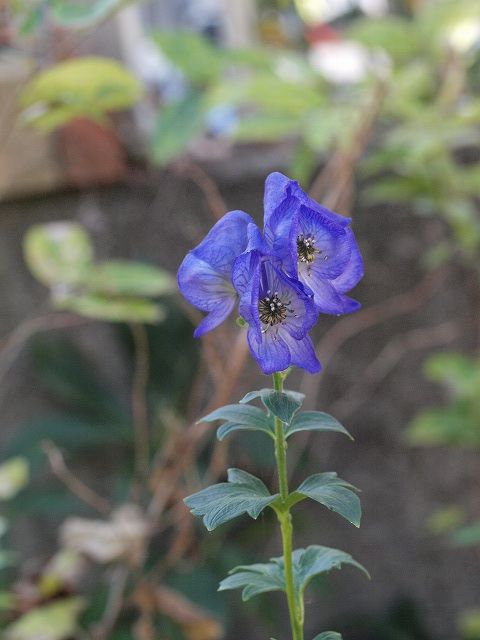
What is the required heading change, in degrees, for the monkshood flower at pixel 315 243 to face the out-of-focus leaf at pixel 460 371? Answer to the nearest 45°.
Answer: approximately 135° to its left

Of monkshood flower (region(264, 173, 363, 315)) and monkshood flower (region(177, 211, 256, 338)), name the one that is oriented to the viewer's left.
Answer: monkshood flower (region(177, 211, 256, 338))

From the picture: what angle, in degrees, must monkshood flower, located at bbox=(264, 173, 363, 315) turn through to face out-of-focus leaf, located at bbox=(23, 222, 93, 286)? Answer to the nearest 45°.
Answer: approximately 180°

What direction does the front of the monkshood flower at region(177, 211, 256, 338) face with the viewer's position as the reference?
facing to the left of the viewer

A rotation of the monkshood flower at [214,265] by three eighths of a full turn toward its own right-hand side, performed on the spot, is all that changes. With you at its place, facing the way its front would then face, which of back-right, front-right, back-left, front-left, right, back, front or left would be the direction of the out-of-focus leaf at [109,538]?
front-left

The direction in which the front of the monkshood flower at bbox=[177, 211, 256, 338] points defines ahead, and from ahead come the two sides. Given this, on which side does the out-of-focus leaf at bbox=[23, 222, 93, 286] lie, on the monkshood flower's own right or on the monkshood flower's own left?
on the monkshood flower's own right

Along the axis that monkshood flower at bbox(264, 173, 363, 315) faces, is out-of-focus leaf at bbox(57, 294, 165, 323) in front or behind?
behind

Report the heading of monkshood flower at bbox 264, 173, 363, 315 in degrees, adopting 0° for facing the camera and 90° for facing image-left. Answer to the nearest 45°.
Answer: approximately 315°

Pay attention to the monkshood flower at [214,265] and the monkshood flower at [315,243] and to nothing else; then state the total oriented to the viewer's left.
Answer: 1
